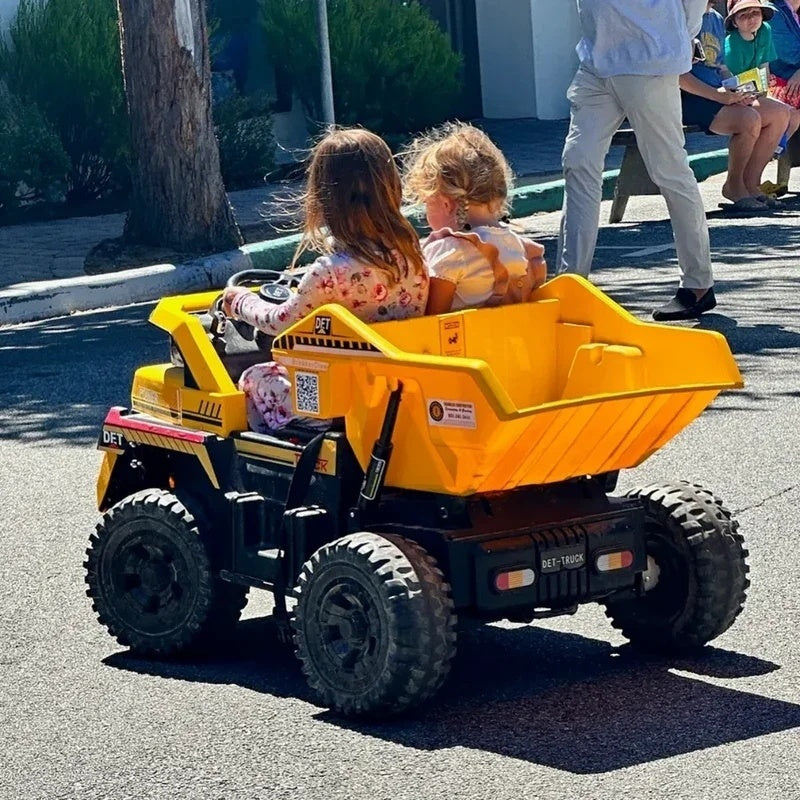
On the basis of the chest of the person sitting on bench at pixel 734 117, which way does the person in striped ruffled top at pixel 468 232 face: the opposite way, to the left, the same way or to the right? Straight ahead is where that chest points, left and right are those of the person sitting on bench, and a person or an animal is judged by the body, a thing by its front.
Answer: the opposite way

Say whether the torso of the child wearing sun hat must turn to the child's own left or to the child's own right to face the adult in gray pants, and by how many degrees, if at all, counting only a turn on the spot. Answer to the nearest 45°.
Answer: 0° — they already face them

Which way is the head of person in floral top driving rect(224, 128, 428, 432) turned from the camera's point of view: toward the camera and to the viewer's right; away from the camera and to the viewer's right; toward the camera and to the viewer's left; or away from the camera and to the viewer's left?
away from the camera and to the viewer's left

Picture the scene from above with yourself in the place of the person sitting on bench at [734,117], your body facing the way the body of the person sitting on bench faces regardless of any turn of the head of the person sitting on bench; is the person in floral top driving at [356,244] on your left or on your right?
on your right

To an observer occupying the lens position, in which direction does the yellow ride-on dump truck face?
facing away from the viewer and to the left of the viewer

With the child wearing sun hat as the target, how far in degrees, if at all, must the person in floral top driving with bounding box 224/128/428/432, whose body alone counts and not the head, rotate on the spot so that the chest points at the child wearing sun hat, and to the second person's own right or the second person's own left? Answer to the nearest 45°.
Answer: approximately 45° to the second person's own right

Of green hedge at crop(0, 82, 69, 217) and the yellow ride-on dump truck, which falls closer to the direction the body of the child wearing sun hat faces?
the yellow ride-on dump truck
